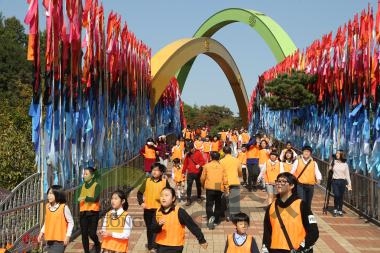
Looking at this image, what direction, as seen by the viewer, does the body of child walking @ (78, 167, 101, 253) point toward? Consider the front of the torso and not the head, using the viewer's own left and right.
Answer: facing the viewer and to the left of the viewer

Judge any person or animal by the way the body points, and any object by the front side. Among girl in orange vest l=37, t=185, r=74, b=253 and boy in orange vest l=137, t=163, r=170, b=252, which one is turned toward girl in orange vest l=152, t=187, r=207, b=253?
the boy in orange vest

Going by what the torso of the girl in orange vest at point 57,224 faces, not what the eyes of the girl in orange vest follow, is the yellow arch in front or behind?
behind

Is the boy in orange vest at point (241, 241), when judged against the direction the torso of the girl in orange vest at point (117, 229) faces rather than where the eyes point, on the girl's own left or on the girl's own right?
on the girl's own left

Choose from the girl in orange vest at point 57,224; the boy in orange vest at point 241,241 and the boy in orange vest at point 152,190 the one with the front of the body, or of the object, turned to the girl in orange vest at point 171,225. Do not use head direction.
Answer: the boy in orange vest at point 152,190

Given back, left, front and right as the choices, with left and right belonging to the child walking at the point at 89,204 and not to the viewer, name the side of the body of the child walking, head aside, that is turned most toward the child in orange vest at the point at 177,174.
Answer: back

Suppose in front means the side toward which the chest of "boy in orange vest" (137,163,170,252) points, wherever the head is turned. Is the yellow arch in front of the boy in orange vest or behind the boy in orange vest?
behind

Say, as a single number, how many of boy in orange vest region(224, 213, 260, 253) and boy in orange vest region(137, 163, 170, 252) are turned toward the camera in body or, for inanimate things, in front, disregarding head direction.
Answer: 2

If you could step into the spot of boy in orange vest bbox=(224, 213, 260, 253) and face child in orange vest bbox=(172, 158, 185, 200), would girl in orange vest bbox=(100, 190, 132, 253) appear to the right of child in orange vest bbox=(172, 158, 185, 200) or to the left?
left

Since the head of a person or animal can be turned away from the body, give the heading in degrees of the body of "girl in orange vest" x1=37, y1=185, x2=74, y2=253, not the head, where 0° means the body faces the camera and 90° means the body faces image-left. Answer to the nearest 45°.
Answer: approximately 45°

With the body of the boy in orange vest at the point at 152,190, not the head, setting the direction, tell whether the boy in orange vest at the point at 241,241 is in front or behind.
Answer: in front
